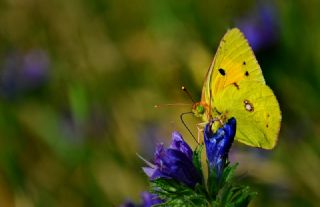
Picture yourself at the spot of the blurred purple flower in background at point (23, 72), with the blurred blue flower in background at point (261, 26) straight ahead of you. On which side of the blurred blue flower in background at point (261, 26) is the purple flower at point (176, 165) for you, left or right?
right

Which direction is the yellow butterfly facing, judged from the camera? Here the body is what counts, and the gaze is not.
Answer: to the viewer's left

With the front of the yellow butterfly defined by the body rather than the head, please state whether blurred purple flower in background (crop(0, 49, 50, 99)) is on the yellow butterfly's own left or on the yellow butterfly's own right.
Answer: on the yellow butterfly's own right

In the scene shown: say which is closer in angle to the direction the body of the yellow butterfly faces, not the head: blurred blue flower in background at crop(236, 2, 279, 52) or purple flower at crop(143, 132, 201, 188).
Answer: the purple flower

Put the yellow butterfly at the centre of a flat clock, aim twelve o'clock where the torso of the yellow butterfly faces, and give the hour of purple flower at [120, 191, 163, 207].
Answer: The purple flower is roughly at 11 o'clock from the yellow butterfly.

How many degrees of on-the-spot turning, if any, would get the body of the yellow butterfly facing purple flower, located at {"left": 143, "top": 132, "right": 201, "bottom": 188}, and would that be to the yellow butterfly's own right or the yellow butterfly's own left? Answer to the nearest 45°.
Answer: approximately 45° to the yellow butterfly's own left

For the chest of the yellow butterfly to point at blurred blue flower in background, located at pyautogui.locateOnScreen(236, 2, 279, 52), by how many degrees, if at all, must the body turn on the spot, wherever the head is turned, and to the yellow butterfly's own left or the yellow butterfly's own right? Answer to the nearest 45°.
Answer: approximately 90° to the yellow butterfly's own right
